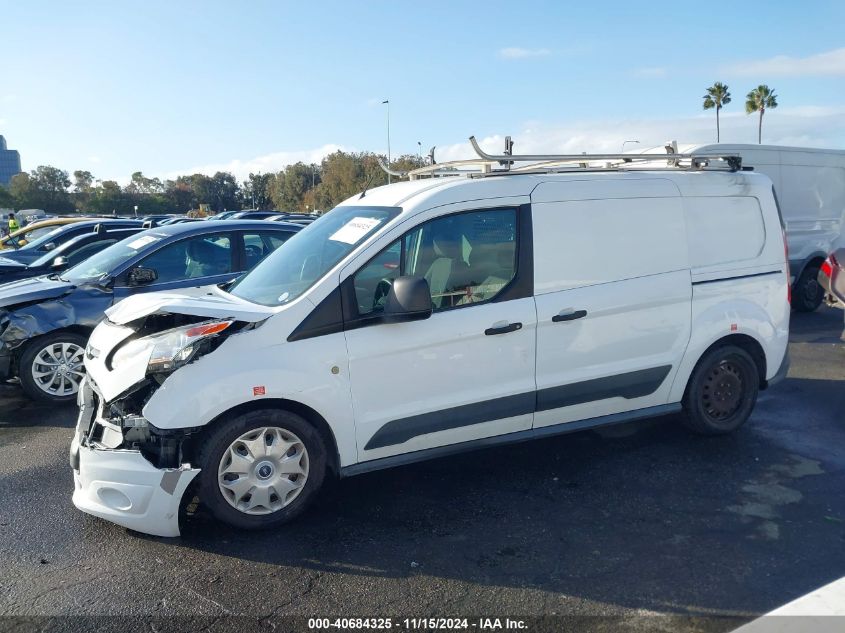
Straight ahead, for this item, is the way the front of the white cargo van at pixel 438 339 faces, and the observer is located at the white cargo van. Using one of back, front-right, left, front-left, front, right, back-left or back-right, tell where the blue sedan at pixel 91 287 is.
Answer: right

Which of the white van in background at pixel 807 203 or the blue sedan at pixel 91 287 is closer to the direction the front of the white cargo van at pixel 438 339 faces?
the blue sedan

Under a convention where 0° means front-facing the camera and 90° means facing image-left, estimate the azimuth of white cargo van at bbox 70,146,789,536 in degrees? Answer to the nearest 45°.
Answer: approximately 45°

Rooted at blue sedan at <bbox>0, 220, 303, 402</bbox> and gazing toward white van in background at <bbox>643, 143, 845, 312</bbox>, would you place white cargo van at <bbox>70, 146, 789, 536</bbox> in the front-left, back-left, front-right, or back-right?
front-right

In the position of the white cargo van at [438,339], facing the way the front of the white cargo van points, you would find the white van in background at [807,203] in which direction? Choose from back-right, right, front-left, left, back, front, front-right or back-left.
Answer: back
